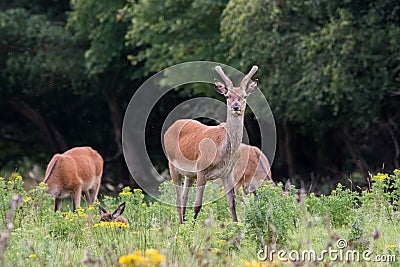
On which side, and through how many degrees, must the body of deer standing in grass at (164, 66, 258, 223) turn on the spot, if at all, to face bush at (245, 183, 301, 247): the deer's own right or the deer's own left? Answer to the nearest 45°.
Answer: approximately 45° to the deer's own right

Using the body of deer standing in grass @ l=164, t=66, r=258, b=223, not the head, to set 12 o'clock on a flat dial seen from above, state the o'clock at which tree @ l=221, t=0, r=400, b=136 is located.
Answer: The tree is roughly at 8 o'clock from the deer standing in grass.

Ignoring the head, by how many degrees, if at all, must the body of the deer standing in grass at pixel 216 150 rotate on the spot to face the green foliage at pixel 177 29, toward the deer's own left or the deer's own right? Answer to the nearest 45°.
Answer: approximately 135° to the deer's own left

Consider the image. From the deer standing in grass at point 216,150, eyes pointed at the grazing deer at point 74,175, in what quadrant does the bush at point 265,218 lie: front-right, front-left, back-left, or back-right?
back-left

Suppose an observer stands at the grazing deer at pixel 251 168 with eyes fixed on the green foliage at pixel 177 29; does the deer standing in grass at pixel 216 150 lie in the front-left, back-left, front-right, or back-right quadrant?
back-left
